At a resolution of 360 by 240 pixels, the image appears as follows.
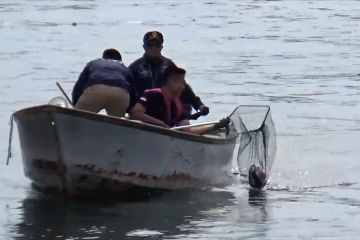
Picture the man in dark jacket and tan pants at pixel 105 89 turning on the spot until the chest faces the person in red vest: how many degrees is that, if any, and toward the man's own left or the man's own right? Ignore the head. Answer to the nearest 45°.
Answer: approximately 90° to the man's own right

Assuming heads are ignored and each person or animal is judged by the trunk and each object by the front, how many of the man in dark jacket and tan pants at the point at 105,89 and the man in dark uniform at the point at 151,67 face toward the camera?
1

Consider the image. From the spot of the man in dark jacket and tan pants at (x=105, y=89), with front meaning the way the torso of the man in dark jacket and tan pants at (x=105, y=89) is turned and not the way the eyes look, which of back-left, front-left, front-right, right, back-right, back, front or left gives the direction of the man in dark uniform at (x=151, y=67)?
front-right

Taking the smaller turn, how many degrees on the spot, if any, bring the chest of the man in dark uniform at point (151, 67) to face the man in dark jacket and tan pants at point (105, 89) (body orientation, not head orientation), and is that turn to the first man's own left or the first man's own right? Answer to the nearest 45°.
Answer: approximately 45° to the first man's own right

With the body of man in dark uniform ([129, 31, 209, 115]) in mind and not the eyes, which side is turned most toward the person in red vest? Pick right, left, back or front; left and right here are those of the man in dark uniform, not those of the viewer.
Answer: front

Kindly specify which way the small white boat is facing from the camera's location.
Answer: facing the viewer and to the left of the viewer

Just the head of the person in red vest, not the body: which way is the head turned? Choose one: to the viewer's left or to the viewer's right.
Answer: to the viewer's right

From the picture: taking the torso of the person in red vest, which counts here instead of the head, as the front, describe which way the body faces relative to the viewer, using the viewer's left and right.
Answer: facing the viewer and to the right of the viewer

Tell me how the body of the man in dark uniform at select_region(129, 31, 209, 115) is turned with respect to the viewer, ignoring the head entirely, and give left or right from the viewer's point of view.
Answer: facing the viewer

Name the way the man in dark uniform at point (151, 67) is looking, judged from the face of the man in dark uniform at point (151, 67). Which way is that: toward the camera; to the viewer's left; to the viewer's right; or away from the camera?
toward the camera

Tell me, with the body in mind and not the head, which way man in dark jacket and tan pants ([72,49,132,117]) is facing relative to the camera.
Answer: away from the camera

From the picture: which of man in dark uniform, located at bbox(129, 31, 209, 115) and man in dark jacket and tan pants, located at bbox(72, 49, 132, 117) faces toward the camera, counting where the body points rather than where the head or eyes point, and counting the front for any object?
man in dark uniform, located at bbox(129, 31, 209, 115)
